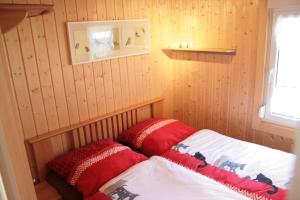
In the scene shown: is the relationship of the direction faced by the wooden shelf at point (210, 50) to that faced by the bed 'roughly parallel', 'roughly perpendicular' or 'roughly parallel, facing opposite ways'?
roughly perpendicular

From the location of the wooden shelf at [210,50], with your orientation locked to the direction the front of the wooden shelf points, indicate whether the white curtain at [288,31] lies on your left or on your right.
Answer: on your left

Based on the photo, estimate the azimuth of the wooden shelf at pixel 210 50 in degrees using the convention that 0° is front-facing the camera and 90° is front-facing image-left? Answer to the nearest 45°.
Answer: approximately 45°

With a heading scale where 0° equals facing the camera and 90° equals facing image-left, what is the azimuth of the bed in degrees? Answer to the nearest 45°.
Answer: approximately 315°

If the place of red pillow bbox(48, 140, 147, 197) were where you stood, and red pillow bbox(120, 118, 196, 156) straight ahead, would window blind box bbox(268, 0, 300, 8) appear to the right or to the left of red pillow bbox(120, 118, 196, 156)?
right

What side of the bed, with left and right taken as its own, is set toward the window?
left

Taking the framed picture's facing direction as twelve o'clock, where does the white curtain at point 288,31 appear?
The white curtain is roughly at 11 o'clock from the framed picture.

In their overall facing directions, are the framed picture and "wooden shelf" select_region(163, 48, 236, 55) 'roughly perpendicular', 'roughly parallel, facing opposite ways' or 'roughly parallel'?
roughly perpendicular
